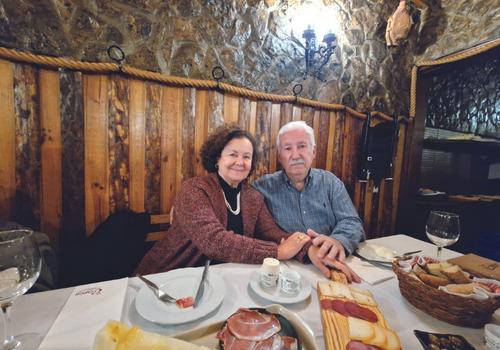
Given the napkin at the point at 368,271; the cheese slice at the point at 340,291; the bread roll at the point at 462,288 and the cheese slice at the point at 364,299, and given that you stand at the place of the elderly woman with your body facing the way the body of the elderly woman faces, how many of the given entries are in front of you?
4

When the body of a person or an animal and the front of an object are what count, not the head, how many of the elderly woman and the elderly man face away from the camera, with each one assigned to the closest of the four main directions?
0

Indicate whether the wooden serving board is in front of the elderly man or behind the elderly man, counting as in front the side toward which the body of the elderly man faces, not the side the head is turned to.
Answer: in front

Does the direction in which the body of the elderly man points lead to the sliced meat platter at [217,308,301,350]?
yes

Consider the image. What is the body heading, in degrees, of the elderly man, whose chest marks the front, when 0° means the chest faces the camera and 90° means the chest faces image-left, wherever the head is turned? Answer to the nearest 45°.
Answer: approximately 0°

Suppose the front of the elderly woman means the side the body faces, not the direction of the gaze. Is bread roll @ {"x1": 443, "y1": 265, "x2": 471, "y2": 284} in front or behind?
in front

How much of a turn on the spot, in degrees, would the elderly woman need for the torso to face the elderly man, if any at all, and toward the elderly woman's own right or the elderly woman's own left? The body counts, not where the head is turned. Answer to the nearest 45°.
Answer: approximately 90° to the elderly woman's own left
